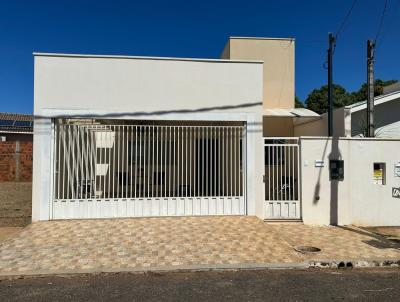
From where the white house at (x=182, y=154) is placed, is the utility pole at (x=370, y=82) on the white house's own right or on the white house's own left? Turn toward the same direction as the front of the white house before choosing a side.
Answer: on the white house's own left

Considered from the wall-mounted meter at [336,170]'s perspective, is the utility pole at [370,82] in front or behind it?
behind

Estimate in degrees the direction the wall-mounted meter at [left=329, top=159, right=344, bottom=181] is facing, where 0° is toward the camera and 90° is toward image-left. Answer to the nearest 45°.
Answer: approximately 0°

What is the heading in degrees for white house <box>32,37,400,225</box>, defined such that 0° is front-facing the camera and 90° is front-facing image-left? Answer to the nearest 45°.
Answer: approximately 0°

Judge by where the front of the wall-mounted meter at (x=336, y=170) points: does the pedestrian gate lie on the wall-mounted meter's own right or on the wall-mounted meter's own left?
on the wall-mounted meter's own right

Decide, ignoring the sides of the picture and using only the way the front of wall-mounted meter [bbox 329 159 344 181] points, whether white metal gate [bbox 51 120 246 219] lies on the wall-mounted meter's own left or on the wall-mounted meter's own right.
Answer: on the wall-mounted meter's own right

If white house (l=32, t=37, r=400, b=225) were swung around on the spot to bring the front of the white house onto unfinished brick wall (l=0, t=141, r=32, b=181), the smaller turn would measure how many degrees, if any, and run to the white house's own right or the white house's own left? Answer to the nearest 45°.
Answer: approximately 135° to the white house's own right

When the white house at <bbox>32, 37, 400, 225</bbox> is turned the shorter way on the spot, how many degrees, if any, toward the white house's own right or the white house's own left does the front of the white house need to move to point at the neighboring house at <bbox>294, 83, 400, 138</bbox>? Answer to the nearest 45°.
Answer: approximately 135° to the white house's own left
